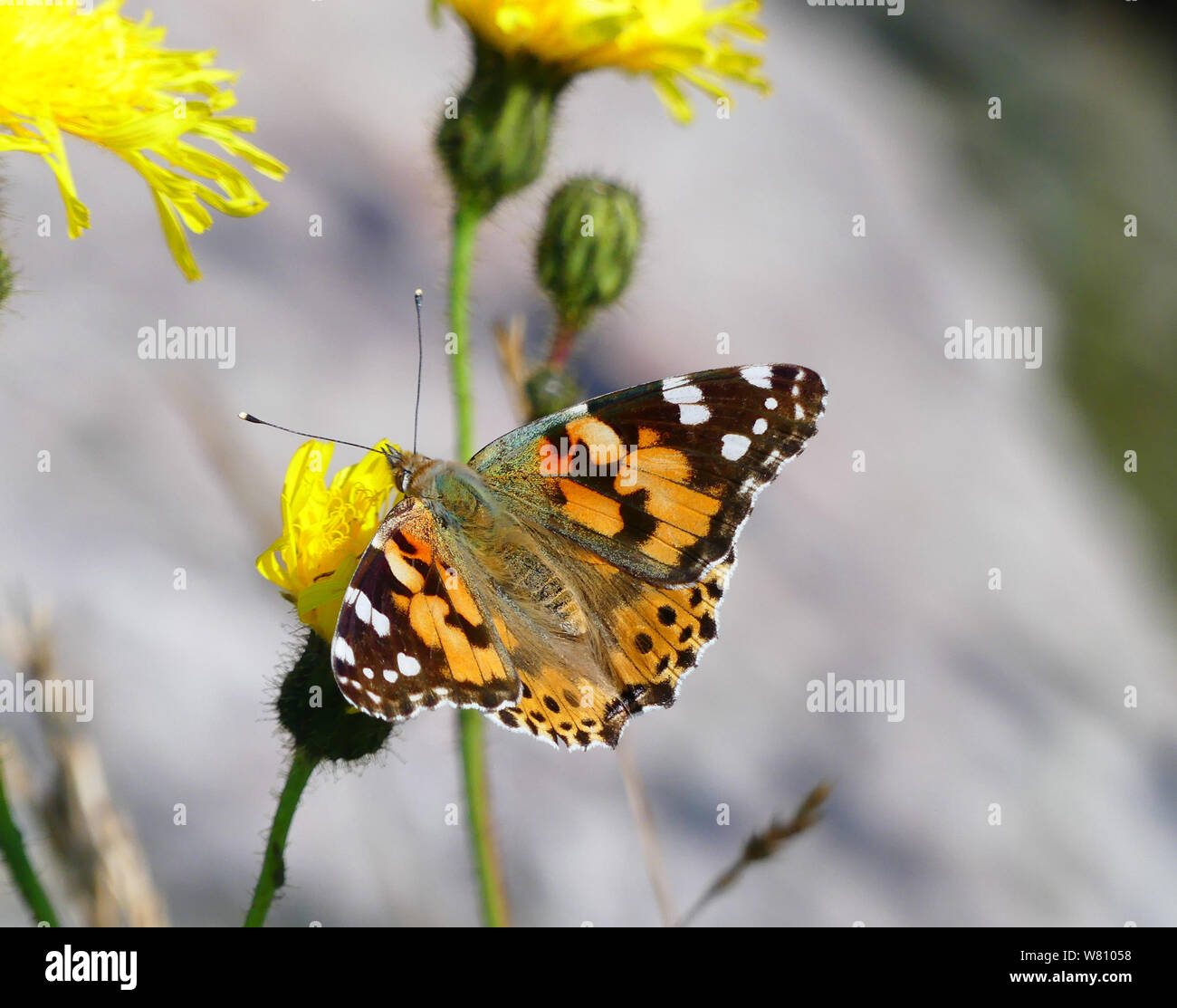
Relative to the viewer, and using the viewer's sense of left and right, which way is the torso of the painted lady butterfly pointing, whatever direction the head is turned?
facing away from the viewer and to the left of the viewer
